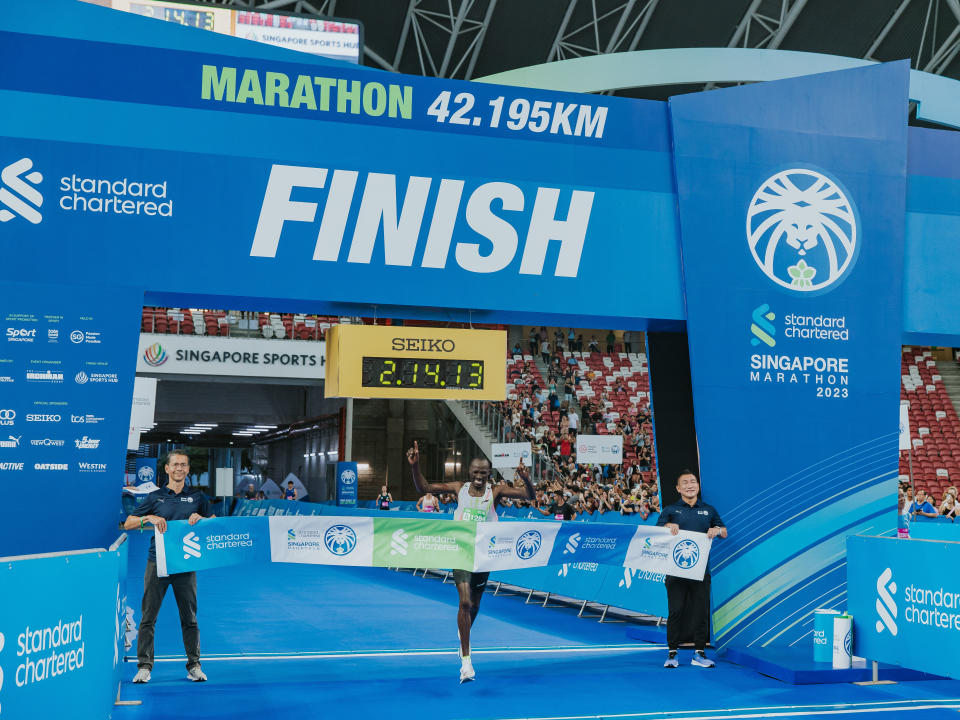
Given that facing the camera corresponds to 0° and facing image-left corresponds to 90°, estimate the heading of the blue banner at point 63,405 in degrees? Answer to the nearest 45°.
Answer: approximately 0°

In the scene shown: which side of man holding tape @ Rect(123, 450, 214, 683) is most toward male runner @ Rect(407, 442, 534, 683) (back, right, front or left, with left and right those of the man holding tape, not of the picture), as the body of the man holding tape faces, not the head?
left

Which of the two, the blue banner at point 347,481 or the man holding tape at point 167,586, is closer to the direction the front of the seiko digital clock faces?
the man holding tape

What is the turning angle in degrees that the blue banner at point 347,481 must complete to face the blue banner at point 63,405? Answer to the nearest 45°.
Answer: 0° — it already faces it

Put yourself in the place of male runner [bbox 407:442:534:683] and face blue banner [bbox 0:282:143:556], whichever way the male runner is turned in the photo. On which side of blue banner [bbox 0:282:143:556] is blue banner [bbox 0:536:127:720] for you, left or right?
left

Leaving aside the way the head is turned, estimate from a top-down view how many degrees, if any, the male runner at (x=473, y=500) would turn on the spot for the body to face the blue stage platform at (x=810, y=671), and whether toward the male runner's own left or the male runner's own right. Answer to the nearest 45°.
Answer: approximately 90° to the male runner's own left

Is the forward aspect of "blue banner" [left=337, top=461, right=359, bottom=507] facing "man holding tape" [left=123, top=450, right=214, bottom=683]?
yes

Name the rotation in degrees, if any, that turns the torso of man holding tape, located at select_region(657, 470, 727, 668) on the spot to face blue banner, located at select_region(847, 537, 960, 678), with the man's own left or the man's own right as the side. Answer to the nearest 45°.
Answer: approximately 45° to the man's own left
